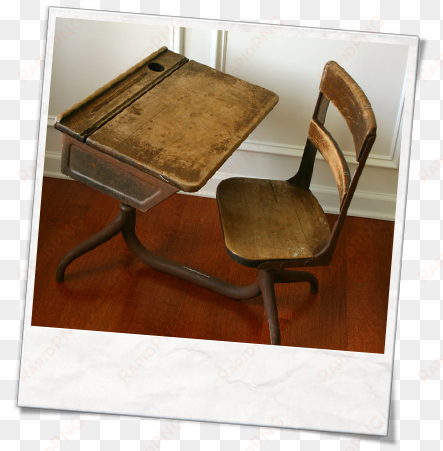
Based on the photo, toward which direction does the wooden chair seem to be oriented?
to the viewer's left
